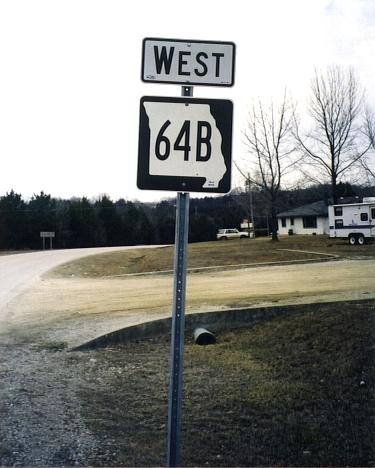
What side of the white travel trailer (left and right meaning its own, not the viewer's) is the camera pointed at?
right

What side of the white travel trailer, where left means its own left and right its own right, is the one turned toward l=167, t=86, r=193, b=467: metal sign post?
right

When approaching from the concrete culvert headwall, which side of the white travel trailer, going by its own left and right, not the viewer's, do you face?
right

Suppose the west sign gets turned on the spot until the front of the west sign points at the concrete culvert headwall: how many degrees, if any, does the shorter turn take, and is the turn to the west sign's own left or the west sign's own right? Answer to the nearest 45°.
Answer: approximately 180°

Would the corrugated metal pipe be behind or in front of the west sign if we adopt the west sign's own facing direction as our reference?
behind

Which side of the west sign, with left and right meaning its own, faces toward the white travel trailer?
back

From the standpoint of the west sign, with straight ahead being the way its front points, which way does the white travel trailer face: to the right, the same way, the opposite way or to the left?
to the left

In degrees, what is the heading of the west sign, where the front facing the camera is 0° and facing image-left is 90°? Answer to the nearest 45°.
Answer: approximately 0°

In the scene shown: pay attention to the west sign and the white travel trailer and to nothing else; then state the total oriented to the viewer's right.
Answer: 1
